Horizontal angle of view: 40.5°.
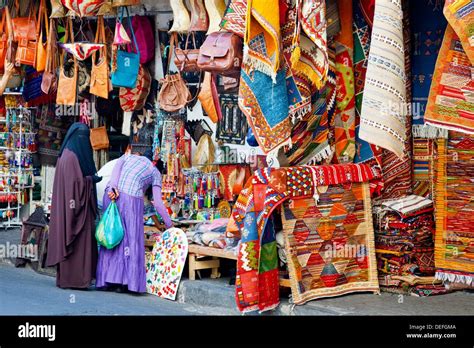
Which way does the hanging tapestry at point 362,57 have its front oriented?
toward the camera

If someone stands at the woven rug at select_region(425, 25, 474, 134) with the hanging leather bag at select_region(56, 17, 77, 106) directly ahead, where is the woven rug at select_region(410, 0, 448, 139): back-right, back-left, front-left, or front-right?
front-right

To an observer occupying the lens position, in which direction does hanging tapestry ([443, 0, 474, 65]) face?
facing the viewer

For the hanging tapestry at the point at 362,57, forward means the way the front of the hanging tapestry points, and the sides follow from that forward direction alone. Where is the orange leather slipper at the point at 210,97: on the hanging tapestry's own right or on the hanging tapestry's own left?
on the hanging tapestry's own right

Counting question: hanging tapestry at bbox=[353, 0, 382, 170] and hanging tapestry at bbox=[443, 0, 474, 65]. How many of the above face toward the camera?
2

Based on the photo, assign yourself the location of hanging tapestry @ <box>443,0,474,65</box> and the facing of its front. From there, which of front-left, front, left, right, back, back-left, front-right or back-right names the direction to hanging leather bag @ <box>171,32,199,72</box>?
back-right

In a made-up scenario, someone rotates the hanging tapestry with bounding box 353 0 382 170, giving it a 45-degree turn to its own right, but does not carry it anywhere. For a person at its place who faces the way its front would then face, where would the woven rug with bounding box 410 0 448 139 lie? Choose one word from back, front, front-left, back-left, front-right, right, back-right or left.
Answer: back-left
